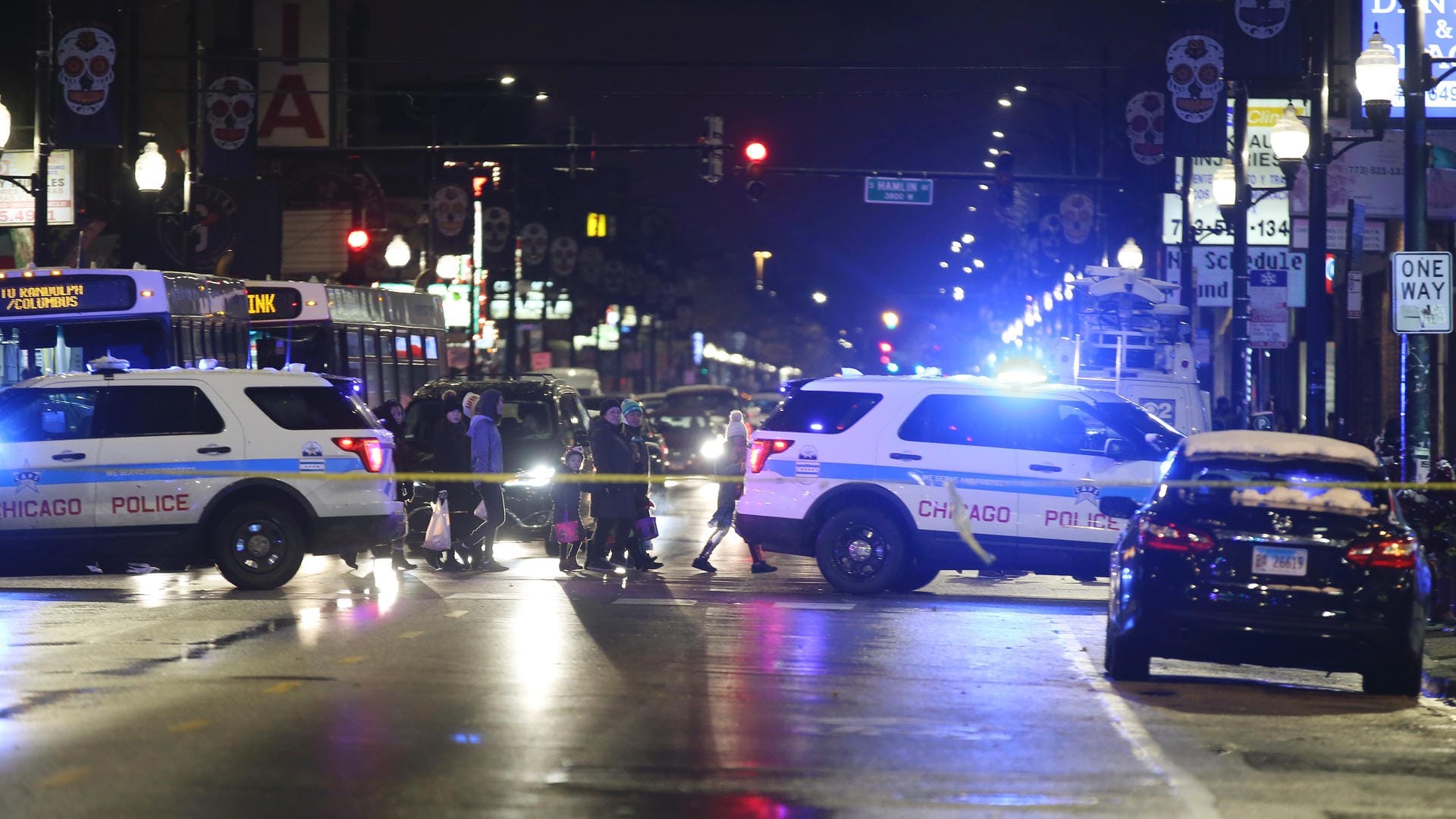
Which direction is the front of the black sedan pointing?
away from the camera

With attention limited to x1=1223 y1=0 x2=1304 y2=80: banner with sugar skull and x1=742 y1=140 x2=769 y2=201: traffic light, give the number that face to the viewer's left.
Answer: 0

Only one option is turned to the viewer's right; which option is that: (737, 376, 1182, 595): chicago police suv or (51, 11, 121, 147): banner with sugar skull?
the chicago police suv

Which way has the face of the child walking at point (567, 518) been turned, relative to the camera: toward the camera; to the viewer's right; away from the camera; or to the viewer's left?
toward the camera

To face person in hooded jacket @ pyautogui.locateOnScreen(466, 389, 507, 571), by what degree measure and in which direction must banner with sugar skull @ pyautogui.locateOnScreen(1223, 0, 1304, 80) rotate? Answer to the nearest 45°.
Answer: approximately 45° to its right

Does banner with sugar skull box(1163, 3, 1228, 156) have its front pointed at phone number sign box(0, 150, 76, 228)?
no

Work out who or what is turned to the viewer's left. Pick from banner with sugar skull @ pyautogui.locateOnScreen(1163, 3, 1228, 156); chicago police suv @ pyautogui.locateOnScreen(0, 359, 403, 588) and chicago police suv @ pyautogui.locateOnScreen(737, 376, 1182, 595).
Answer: chicago police suv @ pyautogui.locateOnScreen(0, 359, 403, 588)

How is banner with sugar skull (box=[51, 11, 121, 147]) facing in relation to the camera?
toward the camera

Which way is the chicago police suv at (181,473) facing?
to the viewer's left

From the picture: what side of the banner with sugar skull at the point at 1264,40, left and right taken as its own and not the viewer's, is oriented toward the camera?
front

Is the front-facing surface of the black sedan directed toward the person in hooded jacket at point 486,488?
no

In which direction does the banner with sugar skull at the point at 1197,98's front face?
toward the camera

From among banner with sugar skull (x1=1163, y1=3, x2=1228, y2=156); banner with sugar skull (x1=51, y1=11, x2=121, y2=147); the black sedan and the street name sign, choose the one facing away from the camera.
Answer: the black sedan

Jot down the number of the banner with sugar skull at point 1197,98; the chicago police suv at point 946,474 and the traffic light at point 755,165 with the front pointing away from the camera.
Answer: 0

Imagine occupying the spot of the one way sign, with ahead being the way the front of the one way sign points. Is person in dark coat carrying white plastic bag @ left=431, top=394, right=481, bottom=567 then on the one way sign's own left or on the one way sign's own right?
on the one way sign's own right

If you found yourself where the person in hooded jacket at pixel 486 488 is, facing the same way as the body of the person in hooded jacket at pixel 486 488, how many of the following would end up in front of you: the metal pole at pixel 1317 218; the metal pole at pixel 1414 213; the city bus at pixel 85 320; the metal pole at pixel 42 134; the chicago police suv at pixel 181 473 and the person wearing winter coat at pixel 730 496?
3
